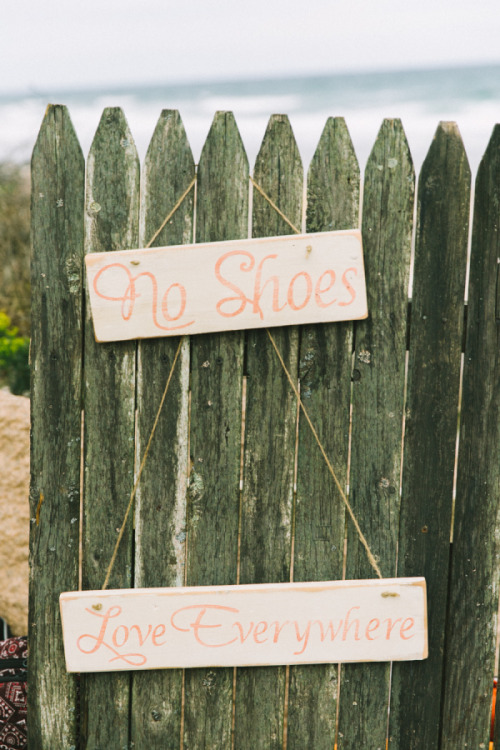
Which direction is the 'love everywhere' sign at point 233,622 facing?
toward the camera

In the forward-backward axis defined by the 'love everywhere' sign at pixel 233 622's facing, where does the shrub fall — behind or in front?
behind

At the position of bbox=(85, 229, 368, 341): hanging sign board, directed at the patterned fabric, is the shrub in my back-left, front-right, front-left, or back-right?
front-right
